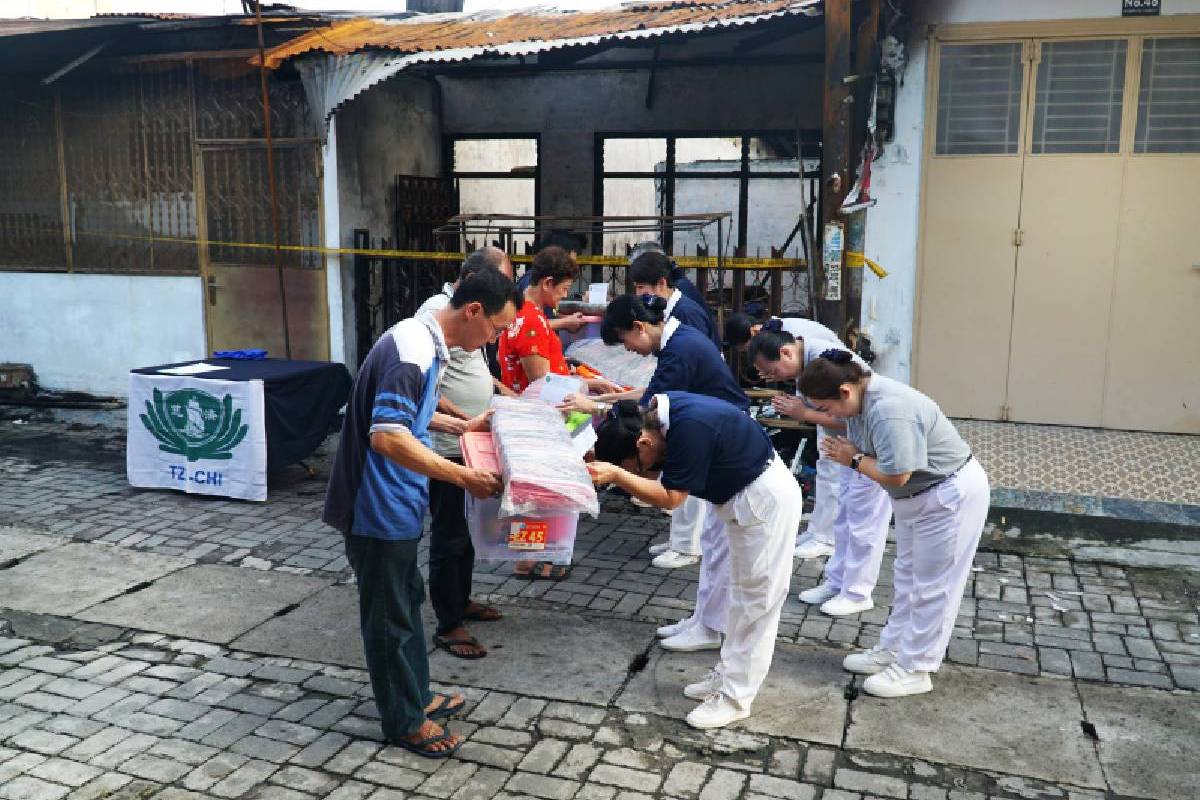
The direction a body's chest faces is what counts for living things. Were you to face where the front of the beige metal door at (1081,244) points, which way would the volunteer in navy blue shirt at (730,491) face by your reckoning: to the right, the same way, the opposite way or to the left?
to the right

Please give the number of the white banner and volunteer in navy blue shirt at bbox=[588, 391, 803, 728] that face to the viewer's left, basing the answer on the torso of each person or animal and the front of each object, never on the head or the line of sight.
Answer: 1

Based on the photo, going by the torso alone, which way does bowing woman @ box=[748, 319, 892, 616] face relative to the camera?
to the viewer's left

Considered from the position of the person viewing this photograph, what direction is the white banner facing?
facing the viewer

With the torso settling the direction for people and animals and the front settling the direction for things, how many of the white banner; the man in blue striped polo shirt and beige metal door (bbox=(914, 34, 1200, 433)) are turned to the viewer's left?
0

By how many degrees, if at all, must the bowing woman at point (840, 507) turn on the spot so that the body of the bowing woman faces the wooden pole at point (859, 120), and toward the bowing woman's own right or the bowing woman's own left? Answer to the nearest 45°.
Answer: approximately 90° to the bowing woman's own right

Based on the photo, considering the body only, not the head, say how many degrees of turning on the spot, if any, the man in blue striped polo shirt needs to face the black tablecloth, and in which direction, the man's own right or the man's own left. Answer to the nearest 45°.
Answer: approximately 90° to the man's own left

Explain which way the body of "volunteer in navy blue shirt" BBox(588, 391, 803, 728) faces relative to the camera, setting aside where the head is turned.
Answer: to the viewer's left

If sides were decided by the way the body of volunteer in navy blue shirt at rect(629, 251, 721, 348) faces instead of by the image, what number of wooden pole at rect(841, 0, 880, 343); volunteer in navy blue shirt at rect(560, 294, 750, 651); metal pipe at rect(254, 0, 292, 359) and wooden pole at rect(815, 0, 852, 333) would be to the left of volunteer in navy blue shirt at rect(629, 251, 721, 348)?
1

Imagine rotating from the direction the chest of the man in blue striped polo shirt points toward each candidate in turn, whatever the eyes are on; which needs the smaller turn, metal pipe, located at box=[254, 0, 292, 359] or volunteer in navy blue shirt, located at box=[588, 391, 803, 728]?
the volunteer in navy blue shirt

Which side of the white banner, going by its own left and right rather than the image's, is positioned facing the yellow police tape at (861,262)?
left

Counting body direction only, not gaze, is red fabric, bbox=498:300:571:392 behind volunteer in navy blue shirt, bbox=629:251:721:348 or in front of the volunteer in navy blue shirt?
in front

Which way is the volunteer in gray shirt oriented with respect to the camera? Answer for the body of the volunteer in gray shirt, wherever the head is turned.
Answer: to the viewer's left

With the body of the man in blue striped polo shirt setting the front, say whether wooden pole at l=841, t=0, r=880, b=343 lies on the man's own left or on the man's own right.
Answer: on the man's own left

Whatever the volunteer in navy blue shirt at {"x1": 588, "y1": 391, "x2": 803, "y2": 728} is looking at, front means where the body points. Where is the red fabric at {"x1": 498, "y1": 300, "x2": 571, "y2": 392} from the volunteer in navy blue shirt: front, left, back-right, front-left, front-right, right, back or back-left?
front-right

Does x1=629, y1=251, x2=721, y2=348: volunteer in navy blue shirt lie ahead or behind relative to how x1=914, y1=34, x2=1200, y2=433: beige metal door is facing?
ahead

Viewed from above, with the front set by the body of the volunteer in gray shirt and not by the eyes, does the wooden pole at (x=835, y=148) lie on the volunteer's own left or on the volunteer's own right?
on the volunteer's own right

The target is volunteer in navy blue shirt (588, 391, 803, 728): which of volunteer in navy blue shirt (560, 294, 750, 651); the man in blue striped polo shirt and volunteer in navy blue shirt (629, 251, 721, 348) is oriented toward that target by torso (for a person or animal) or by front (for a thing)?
the man in blue striped polo shirt

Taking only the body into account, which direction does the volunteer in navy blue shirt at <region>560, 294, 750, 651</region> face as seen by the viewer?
to the viewer's left

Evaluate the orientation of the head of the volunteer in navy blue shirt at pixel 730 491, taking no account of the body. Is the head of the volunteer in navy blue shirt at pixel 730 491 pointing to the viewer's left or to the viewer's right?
to the viewer's left

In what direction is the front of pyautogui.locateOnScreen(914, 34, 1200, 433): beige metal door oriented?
toward the camera

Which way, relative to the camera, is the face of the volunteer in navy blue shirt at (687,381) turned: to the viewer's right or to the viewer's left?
to the viewer's left
